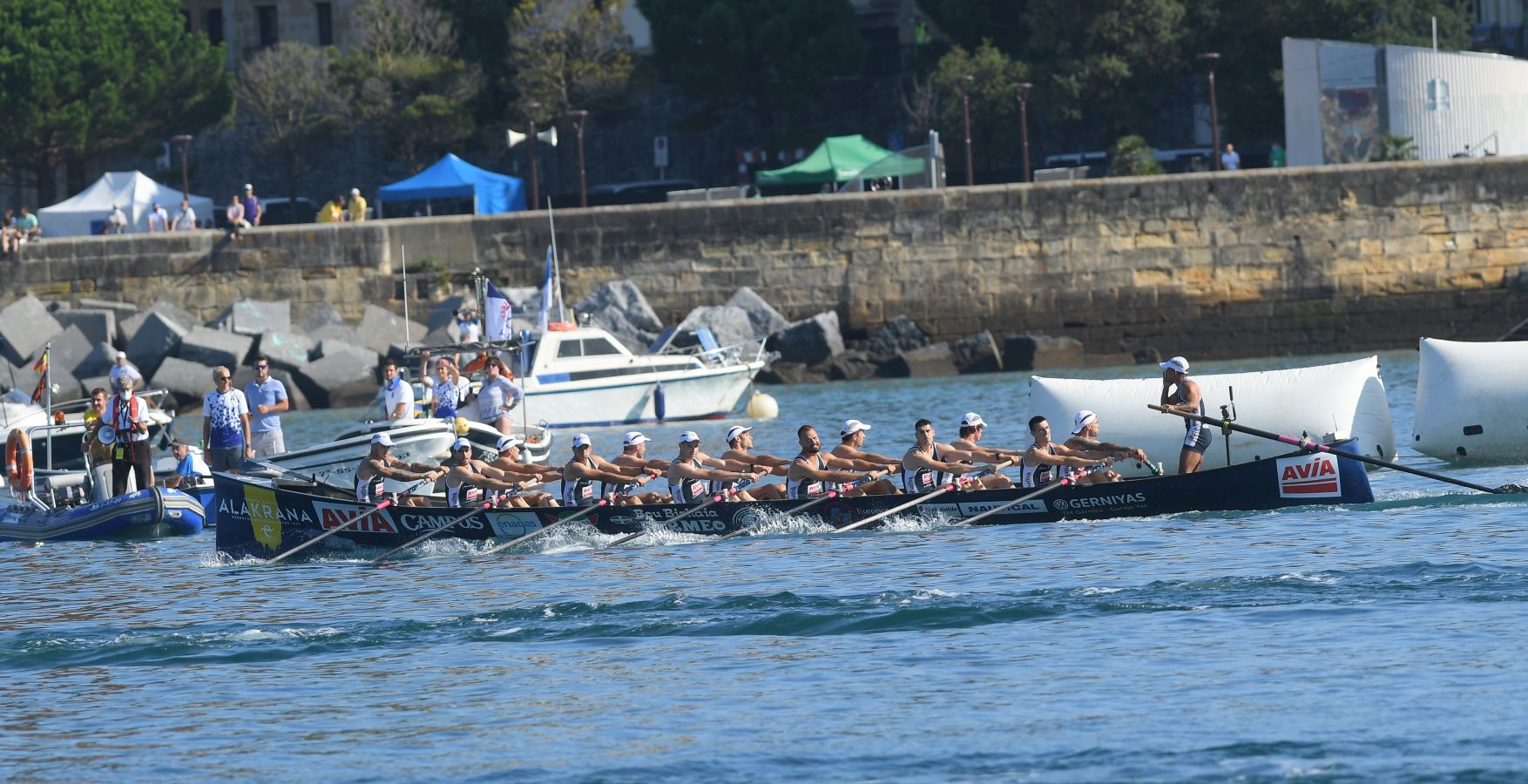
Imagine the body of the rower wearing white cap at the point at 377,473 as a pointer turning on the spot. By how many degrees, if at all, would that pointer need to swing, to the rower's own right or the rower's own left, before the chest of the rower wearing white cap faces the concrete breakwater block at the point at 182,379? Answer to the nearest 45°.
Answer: approximately 90° to the rower's own left

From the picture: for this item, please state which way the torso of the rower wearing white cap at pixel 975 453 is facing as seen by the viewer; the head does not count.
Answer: to the viewer's right

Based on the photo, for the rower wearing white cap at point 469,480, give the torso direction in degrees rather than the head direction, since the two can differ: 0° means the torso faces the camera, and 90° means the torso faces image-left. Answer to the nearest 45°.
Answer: approximately 315°

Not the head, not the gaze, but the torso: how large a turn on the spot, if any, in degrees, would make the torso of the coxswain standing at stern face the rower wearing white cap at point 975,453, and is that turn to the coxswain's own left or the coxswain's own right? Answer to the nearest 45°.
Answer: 0° — they already face them

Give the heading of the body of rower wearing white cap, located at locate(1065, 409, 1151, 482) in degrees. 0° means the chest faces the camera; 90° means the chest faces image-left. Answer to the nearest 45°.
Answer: approximately 270°

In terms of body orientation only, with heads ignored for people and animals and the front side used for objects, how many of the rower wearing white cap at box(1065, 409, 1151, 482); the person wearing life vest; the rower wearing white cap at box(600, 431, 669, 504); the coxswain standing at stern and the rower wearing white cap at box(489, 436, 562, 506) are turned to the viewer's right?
3

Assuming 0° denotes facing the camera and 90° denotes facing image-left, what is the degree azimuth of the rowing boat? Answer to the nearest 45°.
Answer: approximately 90°

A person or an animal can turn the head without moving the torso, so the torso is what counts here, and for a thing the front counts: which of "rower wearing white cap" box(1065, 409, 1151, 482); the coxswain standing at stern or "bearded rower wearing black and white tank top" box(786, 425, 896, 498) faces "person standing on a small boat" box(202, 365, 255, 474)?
the coxswain standing at stern

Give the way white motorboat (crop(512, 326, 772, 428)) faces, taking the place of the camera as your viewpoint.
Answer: facing to the right of the viewer

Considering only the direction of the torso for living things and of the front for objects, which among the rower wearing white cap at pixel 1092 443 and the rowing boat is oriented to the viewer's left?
the rowing boat

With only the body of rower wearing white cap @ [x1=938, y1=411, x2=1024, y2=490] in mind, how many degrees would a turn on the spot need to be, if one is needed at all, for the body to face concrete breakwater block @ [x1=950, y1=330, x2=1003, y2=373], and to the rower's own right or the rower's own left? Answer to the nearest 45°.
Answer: approximately 90° to the rower's own left

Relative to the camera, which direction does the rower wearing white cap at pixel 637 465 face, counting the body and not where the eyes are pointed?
to the viewer's right
